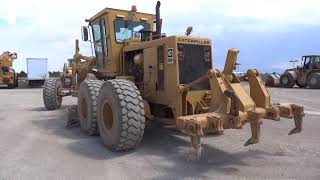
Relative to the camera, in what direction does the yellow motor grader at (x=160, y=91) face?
facing away from the viewer and to the left of the viewer
